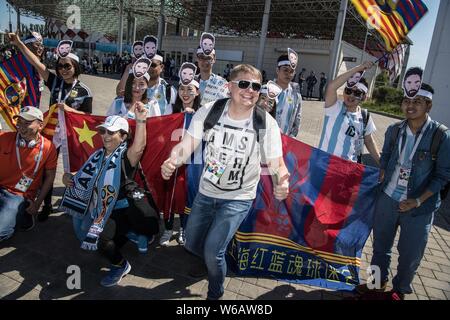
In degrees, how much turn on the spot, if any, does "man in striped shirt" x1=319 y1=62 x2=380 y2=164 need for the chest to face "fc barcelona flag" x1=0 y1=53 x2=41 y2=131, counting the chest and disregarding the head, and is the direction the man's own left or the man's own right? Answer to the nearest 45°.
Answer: approximately 90° to the man's own right

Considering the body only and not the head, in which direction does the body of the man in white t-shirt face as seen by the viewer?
toward the camera

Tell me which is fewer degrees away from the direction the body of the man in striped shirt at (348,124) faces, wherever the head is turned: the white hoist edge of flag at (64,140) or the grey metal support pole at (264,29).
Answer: the white hoist edge of flag

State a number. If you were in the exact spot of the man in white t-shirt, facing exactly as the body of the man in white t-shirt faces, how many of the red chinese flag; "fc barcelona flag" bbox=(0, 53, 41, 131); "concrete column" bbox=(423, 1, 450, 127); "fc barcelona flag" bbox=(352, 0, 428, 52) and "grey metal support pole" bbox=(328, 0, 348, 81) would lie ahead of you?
0

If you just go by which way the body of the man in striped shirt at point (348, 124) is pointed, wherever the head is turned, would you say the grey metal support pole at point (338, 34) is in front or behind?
behind

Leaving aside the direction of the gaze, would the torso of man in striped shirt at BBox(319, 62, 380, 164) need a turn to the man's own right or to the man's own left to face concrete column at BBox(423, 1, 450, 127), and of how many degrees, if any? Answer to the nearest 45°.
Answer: approximately 180°

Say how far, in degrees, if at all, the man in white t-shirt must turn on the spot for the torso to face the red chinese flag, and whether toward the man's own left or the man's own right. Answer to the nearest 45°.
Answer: approximately 135° to the man's own right

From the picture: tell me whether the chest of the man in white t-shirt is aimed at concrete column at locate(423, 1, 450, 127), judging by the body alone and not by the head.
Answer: no

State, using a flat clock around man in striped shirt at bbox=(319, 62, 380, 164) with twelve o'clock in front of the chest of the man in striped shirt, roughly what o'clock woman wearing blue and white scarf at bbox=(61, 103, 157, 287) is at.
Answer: The woman wearing blue and white scarf is roughly at 2 o'clock from the man in striped shirt.

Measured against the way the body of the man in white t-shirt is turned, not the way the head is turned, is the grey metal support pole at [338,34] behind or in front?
behind

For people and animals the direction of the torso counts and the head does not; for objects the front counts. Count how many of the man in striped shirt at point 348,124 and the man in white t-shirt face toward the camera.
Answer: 2

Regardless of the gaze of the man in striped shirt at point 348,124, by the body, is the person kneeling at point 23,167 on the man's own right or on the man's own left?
on the man's own right

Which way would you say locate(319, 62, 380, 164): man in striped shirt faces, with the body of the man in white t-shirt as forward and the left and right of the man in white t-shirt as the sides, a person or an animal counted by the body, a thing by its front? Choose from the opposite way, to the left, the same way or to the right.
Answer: the same way

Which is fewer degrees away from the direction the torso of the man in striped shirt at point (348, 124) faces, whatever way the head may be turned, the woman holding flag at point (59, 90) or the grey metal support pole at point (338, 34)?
the woman holding flag

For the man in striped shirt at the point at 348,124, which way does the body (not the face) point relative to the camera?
toward the camera

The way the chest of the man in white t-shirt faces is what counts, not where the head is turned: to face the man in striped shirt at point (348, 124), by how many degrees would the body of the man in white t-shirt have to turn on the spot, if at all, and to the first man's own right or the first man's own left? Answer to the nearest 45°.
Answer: approximately 135° to the first man's own left
